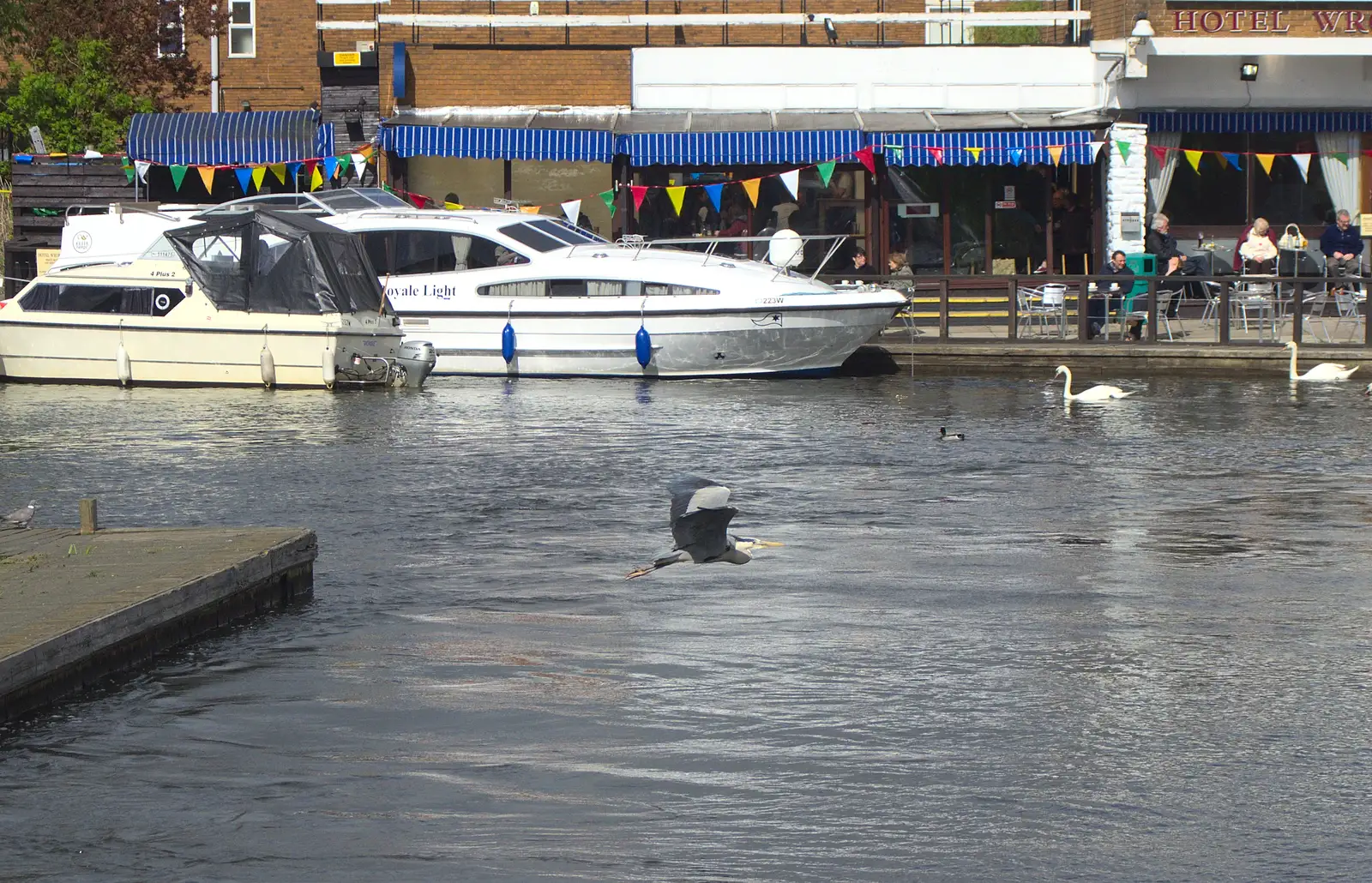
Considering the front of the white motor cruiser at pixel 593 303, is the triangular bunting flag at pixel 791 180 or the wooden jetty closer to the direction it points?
the triangular bunting flag

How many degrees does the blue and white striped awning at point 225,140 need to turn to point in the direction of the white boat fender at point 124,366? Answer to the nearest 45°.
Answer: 0° — it already faces it

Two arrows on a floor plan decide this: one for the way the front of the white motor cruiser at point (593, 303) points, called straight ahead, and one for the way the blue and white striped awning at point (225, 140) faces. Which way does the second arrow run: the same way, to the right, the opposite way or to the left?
to the right

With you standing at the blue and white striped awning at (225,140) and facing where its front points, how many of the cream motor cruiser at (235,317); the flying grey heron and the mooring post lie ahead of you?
3

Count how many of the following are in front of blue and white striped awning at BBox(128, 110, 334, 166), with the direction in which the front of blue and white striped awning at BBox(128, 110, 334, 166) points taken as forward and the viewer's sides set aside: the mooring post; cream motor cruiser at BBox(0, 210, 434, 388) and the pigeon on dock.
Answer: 3

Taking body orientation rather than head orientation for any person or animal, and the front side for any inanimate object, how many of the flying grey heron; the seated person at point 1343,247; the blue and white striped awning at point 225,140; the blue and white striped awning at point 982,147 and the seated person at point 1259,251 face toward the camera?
4

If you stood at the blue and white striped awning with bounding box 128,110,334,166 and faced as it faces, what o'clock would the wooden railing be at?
The wooden railing is roughly at 10 o'clock from the blue and white striped awning.

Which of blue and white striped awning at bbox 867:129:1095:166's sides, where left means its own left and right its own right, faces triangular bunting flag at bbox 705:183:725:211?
right

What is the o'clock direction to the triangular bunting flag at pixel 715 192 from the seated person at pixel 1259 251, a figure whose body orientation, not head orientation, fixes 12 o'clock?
The triangular bunting flag is roughly at 3 o'clock from the seated person.

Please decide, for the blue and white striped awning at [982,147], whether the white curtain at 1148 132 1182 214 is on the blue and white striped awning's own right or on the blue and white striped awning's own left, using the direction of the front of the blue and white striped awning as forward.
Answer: on the blue and white striped awning's own left

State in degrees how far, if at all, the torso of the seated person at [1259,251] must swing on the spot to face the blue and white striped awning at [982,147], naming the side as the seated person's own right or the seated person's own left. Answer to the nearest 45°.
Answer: approximately 90° to the seated person's own right

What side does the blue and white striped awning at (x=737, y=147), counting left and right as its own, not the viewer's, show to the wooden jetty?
front

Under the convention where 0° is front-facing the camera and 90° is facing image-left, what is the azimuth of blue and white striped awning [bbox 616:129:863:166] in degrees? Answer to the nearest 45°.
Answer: approximately 0°

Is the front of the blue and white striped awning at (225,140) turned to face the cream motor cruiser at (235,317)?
yes

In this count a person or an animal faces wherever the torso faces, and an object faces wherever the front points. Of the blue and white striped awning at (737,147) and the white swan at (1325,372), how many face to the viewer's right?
0

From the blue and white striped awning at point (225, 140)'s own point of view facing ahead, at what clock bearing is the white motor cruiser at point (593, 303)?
The white motor cruiser is roughly at 11 o'clock from the blue and white striped awning.

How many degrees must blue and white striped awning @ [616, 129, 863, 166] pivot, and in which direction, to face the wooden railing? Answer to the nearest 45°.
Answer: approximately 45° to its left

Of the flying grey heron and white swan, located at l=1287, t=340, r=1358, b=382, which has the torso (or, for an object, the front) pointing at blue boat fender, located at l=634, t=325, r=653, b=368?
the white swan

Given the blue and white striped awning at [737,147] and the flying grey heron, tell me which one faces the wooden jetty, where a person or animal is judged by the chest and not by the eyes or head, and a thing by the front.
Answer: the blue and white striped awning
